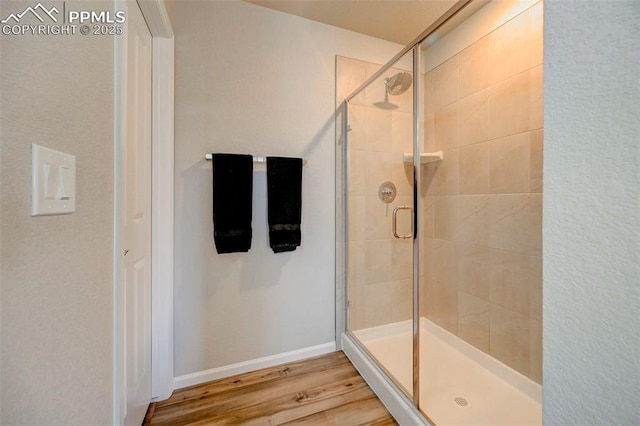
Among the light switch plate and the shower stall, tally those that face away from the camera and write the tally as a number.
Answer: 0

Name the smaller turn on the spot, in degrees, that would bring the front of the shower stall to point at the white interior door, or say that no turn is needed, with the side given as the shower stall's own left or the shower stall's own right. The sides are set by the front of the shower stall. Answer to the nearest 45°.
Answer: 0° — it already faces it

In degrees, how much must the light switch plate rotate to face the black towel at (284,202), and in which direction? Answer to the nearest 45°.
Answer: approximately 90° to its left

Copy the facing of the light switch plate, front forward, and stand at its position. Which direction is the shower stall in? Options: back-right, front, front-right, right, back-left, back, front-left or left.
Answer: front-left

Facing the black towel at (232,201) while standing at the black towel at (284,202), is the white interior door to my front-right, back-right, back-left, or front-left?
front-left

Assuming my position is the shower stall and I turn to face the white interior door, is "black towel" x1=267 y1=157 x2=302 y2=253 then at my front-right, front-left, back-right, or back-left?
front-right

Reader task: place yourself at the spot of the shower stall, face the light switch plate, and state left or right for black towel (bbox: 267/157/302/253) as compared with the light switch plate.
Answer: right

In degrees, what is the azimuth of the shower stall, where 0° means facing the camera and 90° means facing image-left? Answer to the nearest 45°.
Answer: approximately 45°

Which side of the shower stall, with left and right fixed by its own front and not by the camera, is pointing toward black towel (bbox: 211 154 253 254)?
front

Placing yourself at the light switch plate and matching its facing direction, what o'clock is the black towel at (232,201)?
The black towel is roughly at 9 o'clock from the light switch plate.

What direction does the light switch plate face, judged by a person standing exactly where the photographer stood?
facing the viewer and to the right of the viewer

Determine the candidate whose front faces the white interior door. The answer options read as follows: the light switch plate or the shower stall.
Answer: the shower stall

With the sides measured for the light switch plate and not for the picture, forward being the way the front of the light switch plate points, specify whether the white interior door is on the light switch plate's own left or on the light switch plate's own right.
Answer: on the light switch plate's own left
